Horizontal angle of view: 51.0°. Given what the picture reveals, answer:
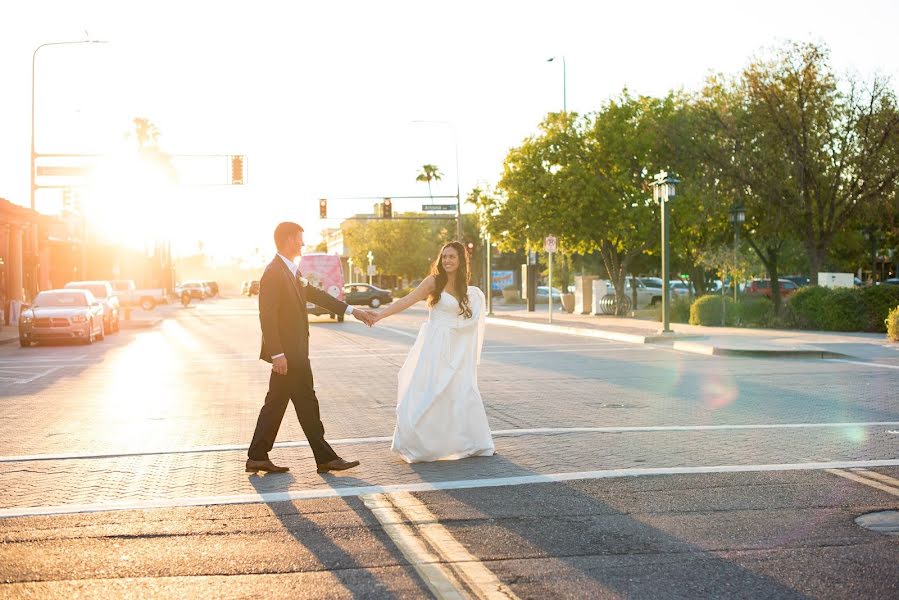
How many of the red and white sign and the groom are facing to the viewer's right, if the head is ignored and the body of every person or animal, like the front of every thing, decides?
1

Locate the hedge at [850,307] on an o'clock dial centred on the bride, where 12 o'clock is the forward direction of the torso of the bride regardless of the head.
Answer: The hedge is roughly at 7 o'clock from the bride.

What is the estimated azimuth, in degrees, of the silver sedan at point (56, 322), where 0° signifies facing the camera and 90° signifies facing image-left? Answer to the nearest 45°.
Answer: approximately 0°

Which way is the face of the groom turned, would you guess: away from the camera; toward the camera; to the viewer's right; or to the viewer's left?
to the viewer's right

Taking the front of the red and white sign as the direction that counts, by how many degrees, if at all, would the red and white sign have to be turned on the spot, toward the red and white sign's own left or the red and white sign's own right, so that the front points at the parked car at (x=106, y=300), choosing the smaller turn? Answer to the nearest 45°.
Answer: approximately 90° to the red and white sign's own right

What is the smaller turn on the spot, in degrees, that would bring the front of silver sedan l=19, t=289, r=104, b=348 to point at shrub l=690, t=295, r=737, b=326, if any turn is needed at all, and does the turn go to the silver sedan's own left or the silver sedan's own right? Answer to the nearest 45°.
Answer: approximately 90° to the silver sedan's own left

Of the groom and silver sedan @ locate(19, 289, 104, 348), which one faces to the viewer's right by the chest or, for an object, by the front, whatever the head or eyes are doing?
the groom

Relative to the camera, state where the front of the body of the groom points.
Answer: to the viewer's right

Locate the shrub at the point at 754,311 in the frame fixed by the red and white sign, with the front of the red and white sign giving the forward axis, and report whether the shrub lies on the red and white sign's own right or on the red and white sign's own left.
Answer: on the red and white sign's own left

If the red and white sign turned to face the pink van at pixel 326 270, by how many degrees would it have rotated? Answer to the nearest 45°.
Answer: approximately 135° to its right
